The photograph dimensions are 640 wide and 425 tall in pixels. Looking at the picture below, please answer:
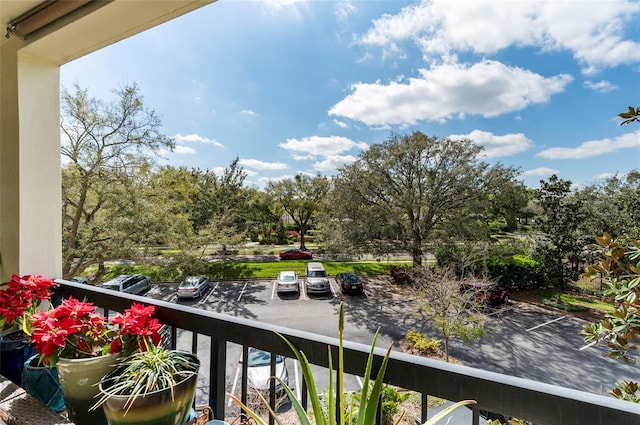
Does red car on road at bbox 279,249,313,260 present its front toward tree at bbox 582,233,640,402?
no

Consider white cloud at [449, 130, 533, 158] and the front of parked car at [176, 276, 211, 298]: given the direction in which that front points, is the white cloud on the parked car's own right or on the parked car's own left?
on the parked car's own right

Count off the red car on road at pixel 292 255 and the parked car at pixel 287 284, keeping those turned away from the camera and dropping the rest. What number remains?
1

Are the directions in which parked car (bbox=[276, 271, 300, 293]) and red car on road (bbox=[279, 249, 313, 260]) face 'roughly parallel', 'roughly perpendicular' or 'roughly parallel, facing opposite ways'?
roughly perpendicular

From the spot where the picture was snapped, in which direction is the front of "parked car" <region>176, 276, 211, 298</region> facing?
facing away from the viewer and to the right of the viewer

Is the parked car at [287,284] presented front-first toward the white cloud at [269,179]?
yes
